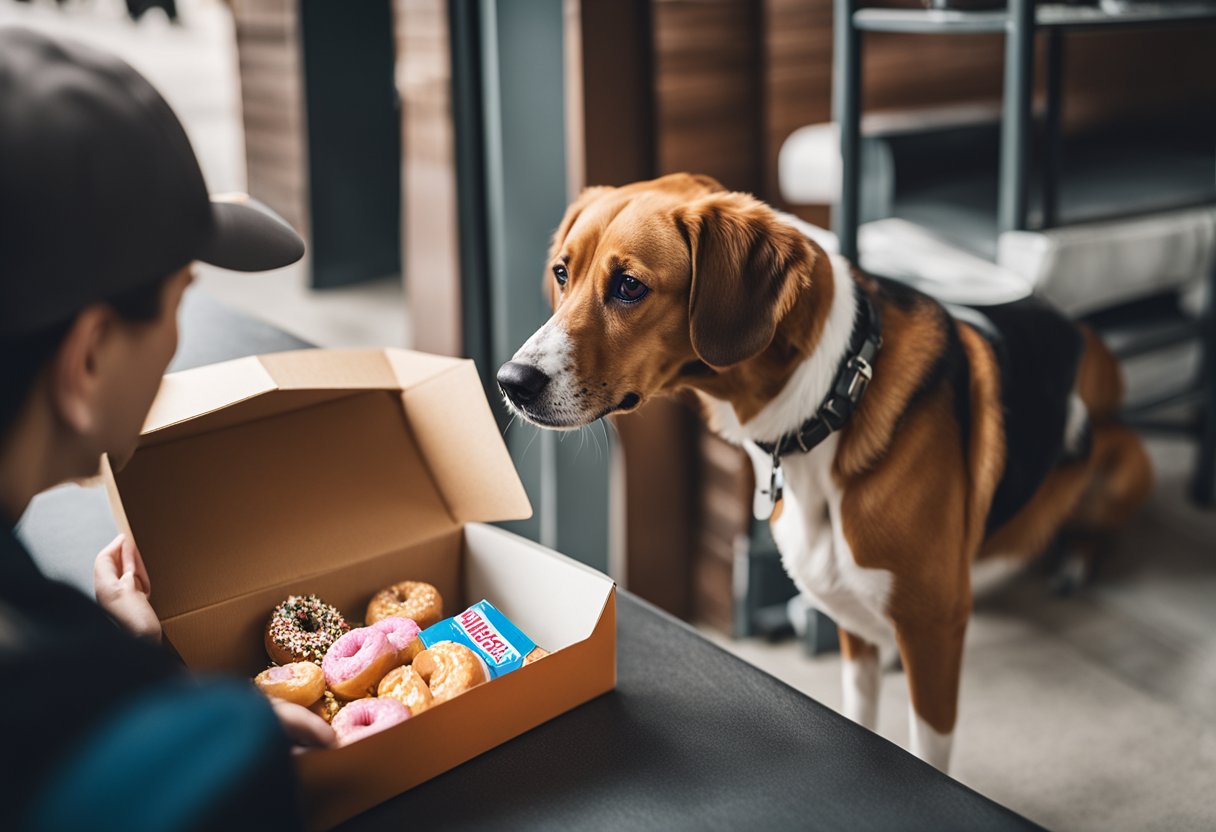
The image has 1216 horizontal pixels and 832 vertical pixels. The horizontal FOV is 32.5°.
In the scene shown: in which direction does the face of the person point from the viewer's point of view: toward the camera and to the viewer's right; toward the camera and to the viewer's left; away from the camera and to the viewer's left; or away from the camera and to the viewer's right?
away from the camera and to the viewer's right

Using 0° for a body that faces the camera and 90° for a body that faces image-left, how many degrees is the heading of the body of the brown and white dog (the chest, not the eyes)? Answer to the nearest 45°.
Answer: approximately 45°
